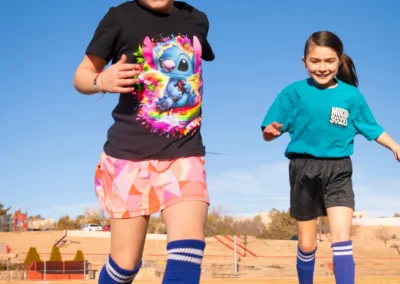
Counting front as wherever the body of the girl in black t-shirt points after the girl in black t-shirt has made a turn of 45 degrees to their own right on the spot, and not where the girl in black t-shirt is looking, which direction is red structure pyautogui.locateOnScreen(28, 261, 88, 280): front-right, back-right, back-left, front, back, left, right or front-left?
back

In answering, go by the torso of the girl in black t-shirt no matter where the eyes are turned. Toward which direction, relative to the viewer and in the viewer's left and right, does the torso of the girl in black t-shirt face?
facing the viewer and to the right of the viewer
